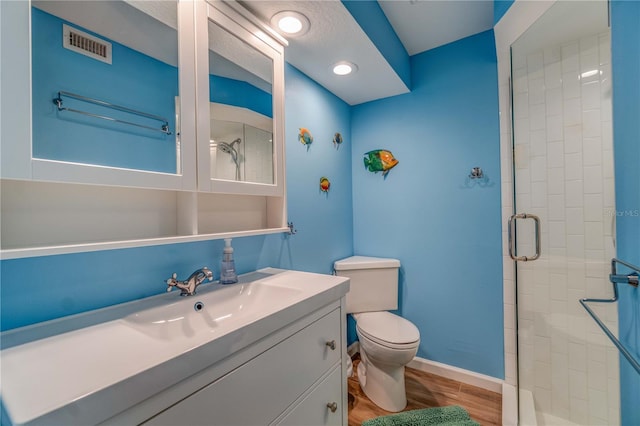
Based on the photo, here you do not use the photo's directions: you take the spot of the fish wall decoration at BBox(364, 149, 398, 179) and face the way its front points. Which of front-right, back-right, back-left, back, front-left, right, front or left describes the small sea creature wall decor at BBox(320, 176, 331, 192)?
back-right

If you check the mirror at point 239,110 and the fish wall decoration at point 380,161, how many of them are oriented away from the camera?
0

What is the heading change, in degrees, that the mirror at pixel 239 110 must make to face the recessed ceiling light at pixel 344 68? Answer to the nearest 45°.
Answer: approximately 90° to its left

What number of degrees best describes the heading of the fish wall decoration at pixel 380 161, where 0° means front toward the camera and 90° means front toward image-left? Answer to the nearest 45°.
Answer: approximately 270°

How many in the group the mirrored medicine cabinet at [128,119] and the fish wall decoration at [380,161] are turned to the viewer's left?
0

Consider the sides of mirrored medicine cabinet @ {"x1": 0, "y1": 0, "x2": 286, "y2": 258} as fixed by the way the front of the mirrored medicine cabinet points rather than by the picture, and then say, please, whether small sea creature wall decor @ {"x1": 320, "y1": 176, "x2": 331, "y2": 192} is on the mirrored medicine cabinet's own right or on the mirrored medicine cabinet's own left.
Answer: on the mirrored medicine cabinet's own left

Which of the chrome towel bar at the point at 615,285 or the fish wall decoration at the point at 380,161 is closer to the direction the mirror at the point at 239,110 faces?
the chrome towel bar

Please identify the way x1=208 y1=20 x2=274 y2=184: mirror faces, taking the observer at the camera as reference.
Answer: facing the viewer and to the right of the viewer
